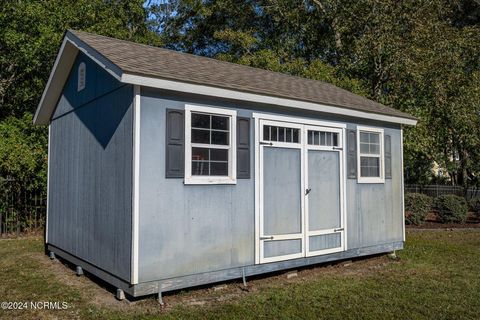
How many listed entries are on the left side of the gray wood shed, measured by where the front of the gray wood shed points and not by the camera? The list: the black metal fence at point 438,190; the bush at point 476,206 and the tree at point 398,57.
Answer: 3

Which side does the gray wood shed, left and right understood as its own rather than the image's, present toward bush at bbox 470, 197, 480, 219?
left

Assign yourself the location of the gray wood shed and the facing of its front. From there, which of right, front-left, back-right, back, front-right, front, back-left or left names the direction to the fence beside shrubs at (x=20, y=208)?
back

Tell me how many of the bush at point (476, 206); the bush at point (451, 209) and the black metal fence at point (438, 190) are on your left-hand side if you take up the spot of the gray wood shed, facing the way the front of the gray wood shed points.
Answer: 3

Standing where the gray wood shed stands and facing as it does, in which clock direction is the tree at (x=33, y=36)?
The tree is roughly at 6 o'clock from the gray wood shed.

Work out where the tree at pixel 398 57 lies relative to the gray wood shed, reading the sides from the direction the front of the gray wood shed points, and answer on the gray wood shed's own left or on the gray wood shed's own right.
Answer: on the gray wood shed's own left

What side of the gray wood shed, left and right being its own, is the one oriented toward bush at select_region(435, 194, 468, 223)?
left

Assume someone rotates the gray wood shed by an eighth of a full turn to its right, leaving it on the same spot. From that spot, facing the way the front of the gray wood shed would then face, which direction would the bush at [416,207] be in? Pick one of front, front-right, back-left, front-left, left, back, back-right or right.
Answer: back-left

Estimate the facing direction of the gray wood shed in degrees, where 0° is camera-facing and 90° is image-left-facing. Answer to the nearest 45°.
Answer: approximately 315°
